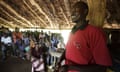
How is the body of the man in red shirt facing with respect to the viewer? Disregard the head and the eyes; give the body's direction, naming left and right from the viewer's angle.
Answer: facing the viewer and to the left of the viewer

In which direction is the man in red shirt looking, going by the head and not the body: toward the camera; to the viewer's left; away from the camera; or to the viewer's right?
to the viewer's left
